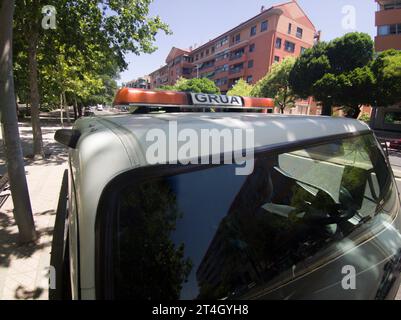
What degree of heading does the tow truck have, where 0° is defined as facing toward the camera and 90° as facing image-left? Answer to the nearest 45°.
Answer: approximately 315°

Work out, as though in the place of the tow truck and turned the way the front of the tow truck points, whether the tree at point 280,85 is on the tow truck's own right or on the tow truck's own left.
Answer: on the tow truck's own left

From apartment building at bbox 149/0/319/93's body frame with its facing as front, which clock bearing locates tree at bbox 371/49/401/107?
The tree is roughly at 10 o'clock from the apartment building.

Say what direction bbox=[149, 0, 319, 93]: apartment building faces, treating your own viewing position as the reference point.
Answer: facing the viewer and to the left of the viewer

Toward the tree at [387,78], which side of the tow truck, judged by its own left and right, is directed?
left

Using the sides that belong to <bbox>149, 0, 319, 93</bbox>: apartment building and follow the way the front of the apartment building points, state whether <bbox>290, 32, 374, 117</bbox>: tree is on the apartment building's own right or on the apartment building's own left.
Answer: on the apartment building's own left

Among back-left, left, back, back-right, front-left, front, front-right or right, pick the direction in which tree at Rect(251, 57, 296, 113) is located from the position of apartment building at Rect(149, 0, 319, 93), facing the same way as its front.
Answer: front-left

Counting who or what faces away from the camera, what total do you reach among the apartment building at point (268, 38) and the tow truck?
0

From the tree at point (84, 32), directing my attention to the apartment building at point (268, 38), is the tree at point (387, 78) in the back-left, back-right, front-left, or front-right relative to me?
front-right

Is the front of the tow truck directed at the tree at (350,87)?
no

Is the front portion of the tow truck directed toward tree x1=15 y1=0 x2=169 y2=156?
no

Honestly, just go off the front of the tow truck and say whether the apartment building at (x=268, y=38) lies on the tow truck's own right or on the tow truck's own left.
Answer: on the tow truck's own left

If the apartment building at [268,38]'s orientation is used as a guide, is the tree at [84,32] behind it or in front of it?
in front
